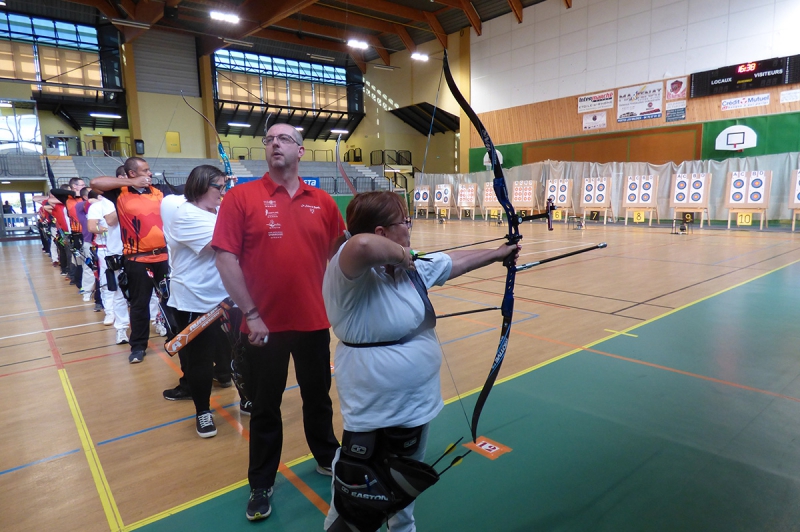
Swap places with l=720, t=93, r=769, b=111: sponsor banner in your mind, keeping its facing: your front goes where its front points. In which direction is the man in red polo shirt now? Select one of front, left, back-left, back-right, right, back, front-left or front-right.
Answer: front

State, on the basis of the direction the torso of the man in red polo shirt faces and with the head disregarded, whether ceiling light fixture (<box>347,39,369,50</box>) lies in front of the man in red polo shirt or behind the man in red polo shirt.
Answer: behind

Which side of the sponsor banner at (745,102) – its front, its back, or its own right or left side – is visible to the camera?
front

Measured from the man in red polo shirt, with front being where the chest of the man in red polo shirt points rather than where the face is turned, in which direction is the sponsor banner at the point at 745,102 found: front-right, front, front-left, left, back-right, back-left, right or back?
back-left

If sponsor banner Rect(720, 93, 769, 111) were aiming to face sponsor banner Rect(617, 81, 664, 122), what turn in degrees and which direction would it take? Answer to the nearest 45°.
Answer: approximately 90° to its right

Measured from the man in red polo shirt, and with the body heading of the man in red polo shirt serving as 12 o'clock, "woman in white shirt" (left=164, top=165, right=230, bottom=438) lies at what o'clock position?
The woman in white shirt is roughly at 5 o'clock from the man in red polo shirt.

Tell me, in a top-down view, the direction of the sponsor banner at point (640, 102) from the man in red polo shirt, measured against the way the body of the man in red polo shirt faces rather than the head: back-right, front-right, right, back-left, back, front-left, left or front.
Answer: back-left

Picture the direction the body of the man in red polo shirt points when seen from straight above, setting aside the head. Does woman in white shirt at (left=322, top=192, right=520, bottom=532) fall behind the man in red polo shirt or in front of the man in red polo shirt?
in front

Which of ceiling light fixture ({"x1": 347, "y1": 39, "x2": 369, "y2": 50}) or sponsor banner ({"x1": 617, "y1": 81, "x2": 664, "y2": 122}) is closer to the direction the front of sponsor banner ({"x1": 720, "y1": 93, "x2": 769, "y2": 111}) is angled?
the ceiling light fixture

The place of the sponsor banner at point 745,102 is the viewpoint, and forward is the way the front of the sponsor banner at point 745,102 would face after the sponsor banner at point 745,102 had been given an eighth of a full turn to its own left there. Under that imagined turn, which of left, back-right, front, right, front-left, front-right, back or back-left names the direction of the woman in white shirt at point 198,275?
front-right

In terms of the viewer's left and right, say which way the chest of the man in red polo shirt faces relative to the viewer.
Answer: facing the viewer

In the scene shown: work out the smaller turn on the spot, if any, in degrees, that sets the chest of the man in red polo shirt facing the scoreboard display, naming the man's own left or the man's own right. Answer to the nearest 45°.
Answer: approximately 135° to the man's own left
